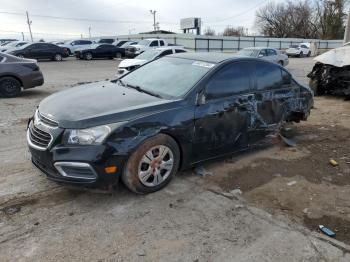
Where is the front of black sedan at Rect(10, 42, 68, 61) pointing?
to the viewer's left

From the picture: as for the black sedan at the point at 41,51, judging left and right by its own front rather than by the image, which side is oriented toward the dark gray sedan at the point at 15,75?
left

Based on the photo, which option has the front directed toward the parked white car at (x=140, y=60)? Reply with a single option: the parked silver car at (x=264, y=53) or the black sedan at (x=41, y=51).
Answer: the parked silver car at (x=264, y=53)

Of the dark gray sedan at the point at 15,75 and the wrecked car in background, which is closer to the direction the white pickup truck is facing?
the dark gray sedan

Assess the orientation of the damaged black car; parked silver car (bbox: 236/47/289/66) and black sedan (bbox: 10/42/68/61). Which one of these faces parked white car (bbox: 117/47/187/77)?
parked silver car (bbox: 236/47/289/66)

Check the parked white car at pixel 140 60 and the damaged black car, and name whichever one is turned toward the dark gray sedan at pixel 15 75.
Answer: the parked white car

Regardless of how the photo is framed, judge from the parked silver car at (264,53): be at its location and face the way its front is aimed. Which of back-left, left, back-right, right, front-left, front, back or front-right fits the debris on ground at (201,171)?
front-left

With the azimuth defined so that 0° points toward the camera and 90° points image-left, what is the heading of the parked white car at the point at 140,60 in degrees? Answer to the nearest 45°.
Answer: approximately 45°

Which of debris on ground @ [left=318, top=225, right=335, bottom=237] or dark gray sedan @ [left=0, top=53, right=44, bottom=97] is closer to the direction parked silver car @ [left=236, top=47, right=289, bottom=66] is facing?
the dark gray sedan

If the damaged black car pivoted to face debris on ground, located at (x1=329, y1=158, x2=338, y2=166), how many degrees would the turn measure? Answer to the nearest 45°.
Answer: approximately 135° to its left

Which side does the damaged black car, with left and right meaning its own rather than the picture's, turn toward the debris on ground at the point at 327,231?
left

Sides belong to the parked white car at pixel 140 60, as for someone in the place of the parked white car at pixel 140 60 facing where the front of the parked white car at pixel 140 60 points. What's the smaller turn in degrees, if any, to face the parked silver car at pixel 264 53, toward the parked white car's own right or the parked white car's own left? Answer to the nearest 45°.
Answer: approximately 180°
